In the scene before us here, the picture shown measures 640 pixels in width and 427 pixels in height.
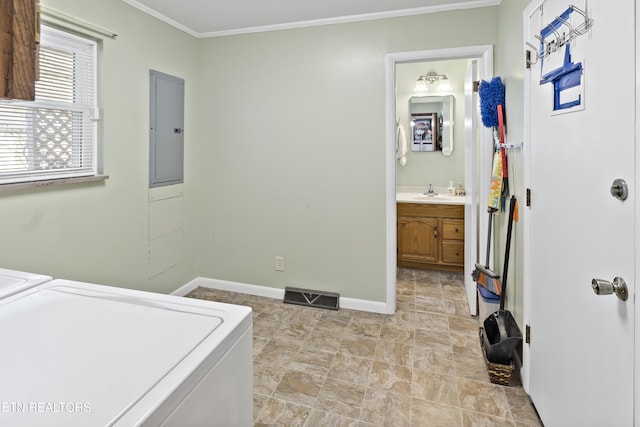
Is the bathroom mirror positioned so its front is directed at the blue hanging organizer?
yes

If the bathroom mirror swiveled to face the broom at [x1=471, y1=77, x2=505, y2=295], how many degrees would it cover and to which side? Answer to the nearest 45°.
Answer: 0° — it already faces it

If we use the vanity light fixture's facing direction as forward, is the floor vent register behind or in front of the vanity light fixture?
in front

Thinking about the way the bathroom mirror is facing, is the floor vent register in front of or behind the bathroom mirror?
in front

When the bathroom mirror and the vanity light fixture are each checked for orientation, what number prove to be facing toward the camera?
2

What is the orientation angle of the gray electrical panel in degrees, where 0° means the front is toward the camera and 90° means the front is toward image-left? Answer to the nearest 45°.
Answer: approximately 315°

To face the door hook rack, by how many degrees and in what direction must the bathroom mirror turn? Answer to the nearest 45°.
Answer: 0° — it already faces it

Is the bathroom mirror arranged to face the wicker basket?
yes

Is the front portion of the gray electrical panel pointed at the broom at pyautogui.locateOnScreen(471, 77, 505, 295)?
yes

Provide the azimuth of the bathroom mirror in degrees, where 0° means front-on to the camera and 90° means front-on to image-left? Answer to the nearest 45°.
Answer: approximately 0°
